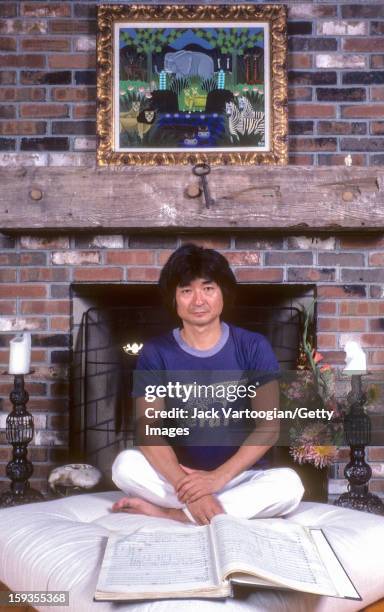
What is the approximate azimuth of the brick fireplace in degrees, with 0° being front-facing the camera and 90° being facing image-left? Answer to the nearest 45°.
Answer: approximately 0°

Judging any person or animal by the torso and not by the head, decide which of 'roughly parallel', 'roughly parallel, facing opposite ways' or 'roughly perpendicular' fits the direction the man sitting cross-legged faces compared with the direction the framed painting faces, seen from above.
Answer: roughly parallel

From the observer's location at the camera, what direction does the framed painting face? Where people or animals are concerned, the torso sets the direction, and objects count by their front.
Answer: facing the viewer

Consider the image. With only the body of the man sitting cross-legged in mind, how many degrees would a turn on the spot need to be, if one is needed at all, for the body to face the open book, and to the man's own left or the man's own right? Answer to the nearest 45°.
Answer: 0° — they already face it

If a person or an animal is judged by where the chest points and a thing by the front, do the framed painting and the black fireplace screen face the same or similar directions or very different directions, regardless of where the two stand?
same or similar directions

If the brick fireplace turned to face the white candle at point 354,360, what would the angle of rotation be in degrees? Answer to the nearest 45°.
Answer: approximately 45° to its left

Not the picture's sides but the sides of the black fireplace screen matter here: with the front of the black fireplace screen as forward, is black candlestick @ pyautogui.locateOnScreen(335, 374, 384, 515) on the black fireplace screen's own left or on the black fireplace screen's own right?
on the black fireplace screen's own left

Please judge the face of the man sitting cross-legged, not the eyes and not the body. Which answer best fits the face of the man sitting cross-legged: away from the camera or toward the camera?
toward the camera

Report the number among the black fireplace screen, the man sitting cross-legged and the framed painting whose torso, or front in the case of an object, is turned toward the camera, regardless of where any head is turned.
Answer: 3

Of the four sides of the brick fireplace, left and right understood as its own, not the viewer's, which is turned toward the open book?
front

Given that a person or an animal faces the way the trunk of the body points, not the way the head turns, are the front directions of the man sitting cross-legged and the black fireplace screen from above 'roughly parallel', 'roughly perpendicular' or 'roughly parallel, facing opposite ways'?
roughly parallel
